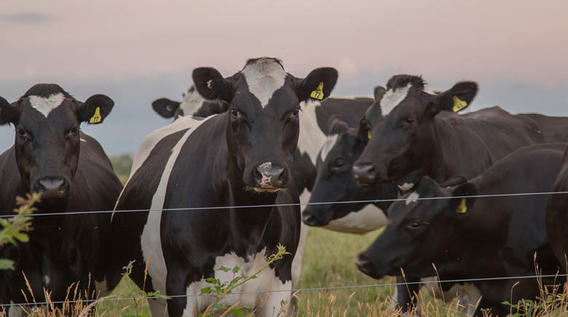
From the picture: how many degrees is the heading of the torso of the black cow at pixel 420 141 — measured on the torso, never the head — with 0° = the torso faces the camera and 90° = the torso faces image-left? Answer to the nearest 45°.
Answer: approximately 45°

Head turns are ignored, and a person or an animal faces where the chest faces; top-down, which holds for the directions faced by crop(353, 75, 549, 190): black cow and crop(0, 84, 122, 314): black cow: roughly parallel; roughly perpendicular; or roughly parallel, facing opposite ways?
roughly perpendicular

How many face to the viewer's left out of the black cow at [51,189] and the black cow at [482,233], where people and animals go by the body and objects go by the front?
1

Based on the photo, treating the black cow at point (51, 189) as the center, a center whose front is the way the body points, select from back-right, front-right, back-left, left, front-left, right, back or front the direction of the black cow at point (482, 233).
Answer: left

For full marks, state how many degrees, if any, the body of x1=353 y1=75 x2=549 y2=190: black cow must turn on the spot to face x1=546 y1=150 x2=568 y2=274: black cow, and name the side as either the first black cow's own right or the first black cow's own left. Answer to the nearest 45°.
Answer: approximately 90° to the first black cow's own left

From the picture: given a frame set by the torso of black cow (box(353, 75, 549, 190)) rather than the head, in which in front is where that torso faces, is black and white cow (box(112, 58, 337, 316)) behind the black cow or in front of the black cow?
in front

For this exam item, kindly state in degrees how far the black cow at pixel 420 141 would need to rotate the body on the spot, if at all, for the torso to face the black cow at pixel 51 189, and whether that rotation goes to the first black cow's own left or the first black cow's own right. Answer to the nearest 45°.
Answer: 0° — it already faces it

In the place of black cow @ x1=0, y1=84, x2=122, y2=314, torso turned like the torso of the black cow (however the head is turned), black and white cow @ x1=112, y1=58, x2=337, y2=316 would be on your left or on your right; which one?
on your left

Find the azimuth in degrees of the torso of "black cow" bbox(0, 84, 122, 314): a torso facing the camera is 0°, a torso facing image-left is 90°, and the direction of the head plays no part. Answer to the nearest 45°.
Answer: approximately 0°

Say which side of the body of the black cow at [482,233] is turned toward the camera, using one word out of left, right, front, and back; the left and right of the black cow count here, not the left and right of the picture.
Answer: left
